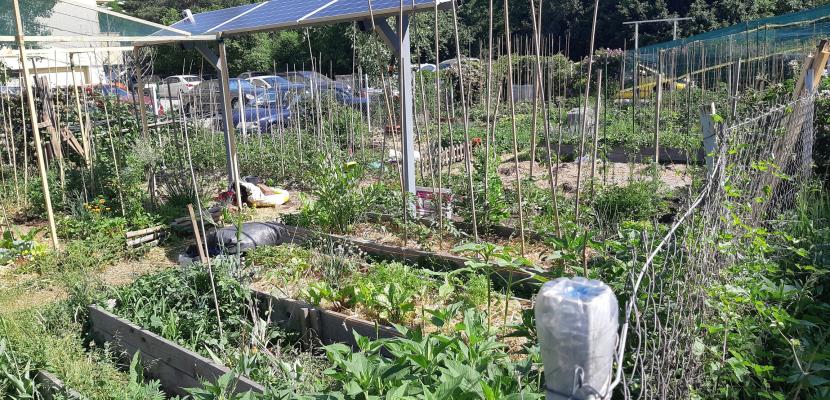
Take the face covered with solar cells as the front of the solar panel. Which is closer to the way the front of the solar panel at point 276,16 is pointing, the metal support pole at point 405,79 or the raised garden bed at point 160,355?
the raised garden bed

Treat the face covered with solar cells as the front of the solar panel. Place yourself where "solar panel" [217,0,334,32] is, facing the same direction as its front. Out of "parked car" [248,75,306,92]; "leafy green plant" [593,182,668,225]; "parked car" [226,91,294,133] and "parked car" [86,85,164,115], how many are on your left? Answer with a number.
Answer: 1

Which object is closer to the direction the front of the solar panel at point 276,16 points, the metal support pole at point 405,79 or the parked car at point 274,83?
the metal support pole

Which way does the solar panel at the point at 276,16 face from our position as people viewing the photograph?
facing the viewer and to the left of the viewer

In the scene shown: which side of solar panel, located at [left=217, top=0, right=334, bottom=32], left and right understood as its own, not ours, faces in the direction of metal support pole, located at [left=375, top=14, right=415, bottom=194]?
left

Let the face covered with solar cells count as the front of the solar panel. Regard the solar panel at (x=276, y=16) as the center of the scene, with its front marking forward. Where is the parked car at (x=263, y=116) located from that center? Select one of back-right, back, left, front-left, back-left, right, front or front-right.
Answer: back-right

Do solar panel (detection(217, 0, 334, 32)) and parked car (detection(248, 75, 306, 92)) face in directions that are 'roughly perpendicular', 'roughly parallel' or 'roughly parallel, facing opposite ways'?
roughly perpendicular

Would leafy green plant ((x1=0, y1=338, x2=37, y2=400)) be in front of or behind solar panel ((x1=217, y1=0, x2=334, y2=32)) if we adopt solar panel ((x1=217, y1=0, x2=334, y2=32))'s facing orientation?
in front

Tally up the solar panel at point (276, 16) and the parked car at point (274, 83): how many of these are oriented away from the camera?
0

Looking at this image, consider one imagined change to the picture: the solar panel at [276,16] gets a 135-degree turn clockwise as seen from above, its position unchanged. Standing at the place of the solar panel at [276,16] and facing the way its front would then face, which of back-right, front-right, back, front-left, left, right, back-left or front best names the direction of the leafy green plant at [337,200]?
back
